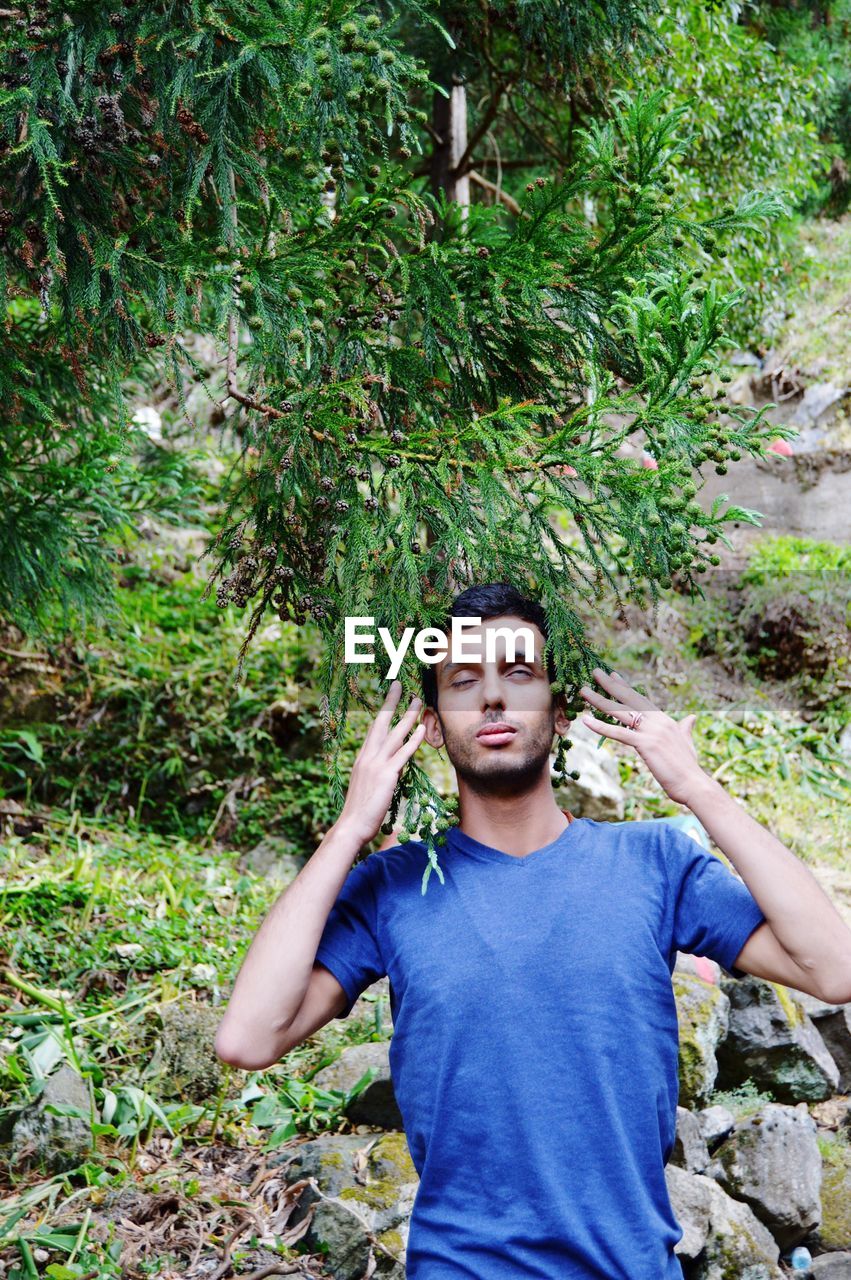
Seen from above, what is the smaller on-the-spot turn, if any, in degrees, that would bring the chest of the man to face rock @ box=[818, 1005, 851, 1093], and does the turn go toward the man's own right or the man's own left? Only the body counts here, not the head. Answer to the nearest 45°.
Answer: approximately 180°

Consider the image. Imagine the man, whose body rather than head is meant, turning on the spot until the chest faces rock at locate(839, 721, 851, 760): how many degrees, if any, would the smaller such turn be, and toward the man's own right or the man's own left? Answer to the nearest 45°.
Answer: approximately 180°

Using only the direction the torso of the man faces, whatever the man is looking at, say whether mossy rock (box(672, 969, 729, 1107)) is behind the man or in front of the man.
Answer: behind

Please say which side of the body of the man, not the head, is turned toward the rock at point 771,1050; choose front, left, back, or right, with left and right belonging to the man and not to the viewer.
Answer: back

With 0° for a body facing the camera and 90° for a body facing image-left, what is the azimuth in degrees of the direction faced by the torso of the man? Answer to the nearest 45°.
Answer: approximately 0°

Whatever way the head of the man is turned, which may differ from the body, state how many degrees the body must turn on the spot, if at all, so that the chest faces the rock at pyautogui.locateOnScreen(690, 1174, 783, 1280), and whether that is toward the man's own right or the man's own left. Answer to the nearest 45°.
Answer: approximately 180°

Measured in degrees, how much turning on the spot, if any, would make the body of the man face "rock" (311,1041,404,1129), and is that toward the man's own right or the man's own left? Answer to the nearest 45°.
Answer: approximately 180°

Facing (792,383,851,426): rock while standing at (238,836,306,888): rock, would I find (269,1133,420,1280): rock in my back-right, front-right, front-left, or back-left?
back-right

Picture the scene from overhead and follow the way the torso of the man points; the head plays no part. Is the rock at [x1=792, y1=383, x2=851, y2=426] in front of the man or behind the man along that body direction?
behind

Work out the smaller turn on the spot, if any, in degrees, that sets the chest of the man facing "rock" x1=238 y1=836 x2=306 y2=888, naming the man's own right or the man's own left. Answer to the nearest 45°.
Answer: approximately 180°

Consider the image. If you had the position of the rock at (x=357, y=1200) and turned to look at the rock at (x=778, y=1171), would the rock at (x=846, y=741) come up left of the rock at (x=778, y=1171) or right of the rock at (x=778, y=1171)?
left
